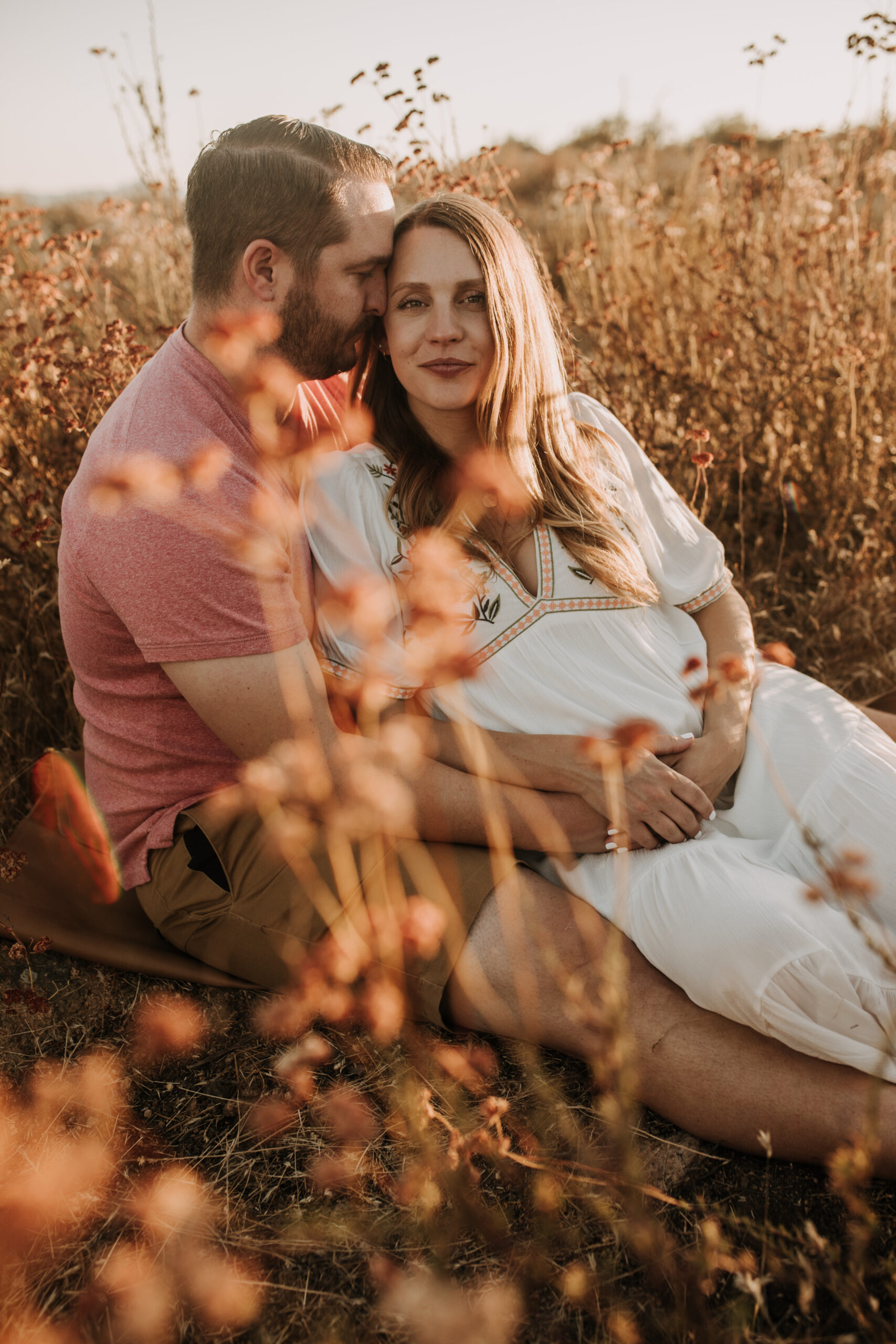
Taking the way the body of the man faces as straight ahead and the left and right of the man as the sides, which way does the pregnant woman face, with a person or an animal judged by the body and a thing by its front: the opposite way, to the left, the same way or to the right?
to the right

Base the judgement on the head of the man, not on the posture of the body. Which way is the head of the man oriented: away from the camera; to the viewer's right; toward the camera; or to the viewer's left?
to the viewer's right

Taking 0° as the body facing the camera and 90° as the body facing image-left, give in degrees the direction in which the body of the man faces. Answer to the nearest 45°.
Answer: approximately 270°

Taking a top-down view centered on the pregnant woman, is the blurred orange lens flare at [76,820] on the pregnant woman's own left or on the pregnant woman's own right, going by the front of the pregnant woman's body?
on the pregnant woman's own right

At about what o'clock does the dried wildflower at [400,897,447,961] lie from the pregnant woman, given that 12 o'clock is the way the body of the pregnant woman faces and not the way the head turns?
The dried wildflower is roughly at 1 o'clock from the pregnant woman.

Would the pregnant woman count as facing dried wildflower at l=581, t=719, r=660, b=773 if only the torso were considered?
yes

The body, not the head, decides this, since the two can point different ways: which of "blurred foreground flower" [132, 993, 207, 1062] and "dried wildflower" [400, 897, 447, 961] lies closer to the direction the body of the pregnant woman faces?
the dried wildflower

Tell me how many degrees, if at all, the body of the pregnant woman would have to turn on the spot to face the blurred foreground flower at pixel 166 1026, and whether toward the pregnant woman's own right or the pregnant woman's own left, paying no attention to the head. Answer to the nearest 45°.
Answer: approximately 45° to the pregnant woman's own right

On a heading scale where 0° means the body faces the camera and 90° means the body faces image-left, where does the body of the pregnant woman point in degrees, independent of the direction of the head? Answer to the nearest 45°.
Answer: approximately 0°

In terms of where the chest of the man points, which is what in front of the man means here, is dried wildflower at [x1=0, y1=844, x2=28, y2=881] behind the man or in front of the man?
behind
